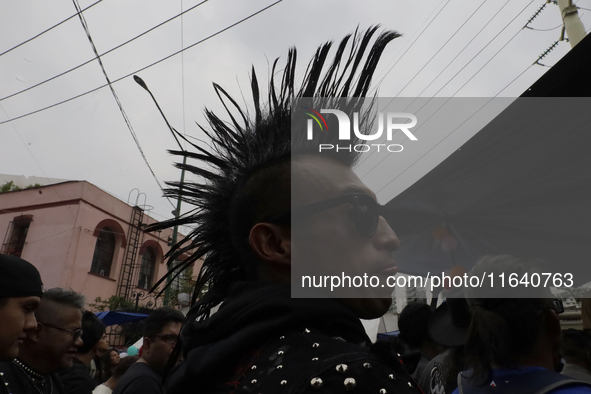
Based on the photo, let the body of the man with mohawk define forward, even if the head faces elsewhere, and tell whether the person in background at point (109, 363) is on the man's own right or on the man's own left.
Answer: on the man's own left

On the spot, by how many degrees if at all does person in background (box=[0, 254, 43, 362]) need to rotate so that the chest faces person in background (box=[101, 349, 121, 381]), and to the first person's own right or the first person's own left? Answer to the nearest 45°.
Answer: approximately 90° to the first person's own left

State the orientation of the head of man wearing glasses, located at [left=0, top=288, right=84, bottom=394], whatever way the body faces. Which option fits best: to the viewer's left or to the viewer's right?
to the viewer's right

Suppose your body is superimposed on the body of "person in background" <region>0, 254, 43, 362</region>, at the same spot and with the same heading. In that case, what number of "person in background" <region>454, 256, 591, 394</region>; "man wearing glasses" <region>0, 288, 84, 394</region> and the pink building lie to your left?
2

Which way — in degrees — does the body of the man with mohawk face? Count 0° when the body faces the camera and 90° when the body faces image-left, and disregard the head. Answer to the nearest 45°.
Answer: approximately 270°

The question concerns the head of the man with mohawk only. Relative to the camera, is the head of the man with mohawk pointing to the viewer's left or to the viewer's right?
to the viewer's right

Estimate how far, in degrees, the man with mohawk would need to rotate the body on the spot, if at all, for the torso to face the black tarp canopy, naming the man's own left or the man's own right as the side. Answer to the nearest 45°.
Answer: approximately 45° to the man's own left
